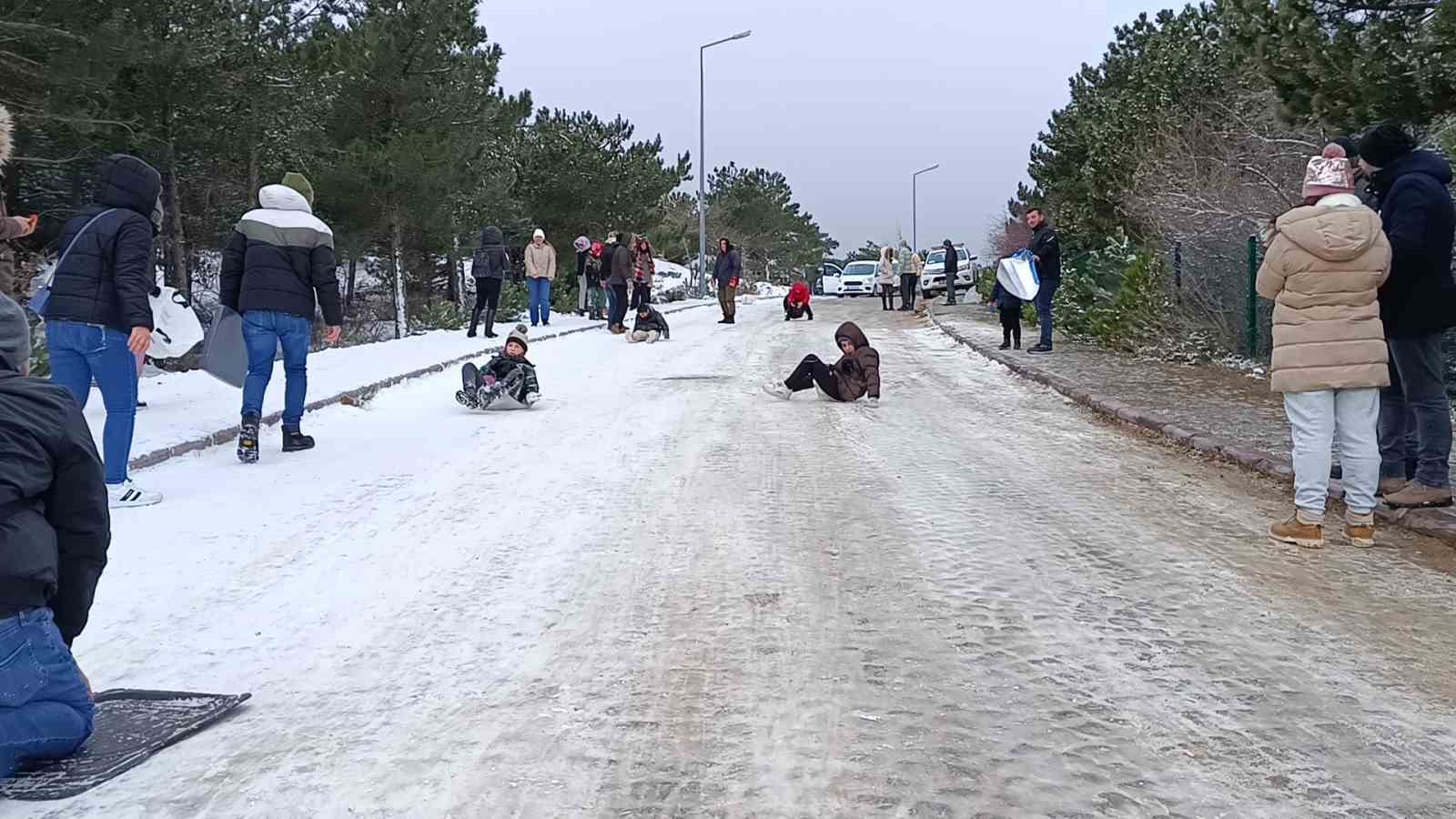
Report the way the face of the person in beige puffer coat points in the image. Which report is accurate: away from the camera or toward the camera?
away from the camera

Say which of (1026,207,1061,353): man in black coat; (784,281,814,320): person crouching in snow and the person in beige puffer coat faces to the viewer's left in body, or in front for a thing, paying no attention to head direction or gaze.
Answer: the man in black coat

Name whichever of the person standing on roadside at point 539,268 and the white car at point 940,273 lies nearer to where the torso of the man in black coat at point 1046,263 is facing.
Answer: the person standing on roadside

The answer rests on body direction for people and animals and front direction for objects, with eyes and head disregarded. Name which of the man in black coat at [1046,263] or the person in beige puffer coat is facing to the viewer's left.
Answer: the man in black coat

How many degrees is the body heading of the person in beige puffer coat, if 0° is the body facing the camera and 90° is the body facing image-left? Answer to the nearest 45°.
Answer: approximately 180°

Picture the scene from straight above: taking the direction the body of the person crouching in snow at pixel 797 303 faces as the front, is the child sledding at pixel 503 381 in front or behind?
in front

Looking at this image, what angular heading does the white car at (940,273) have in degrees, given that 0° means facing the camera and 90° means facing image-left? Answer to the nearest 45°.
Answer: approximately 0°

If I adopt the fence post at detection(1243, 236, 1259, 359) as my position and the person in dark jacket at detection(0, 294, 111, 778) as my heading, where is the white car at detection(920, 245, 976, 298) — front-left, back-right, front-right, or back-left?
back-right

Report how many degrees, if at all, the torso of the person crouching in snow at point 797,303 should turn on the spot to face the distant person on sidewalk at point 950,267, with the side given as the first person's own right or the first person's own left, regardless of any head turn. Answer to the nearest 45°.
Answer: approximately 135° to the first person's own left

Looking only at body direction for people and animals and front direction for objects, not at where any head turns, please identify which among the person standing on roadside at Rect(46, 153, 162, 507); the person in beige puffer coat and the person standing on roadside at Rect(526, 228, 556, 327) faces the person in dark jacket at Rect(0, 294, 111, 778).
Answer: the person standing on roadside at Rect(526, 228, 556, 327)

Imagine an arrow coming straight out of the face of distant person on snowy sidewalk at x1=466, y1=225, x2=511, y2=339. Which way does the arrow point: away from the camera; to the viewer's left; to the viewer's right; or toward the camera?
away from the camera

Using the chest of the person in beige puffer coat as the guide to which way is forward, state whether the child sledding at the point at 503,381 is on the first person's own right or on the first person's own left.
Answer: on the first person's own left

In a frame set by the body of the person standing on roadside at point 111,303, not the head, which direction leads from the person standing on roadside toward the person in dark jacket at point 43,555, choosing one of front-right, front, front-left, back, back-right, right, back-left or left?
back-right

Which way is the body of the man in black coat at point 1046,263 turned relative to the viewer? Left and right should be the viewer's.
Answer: facing to the left of the viewer
